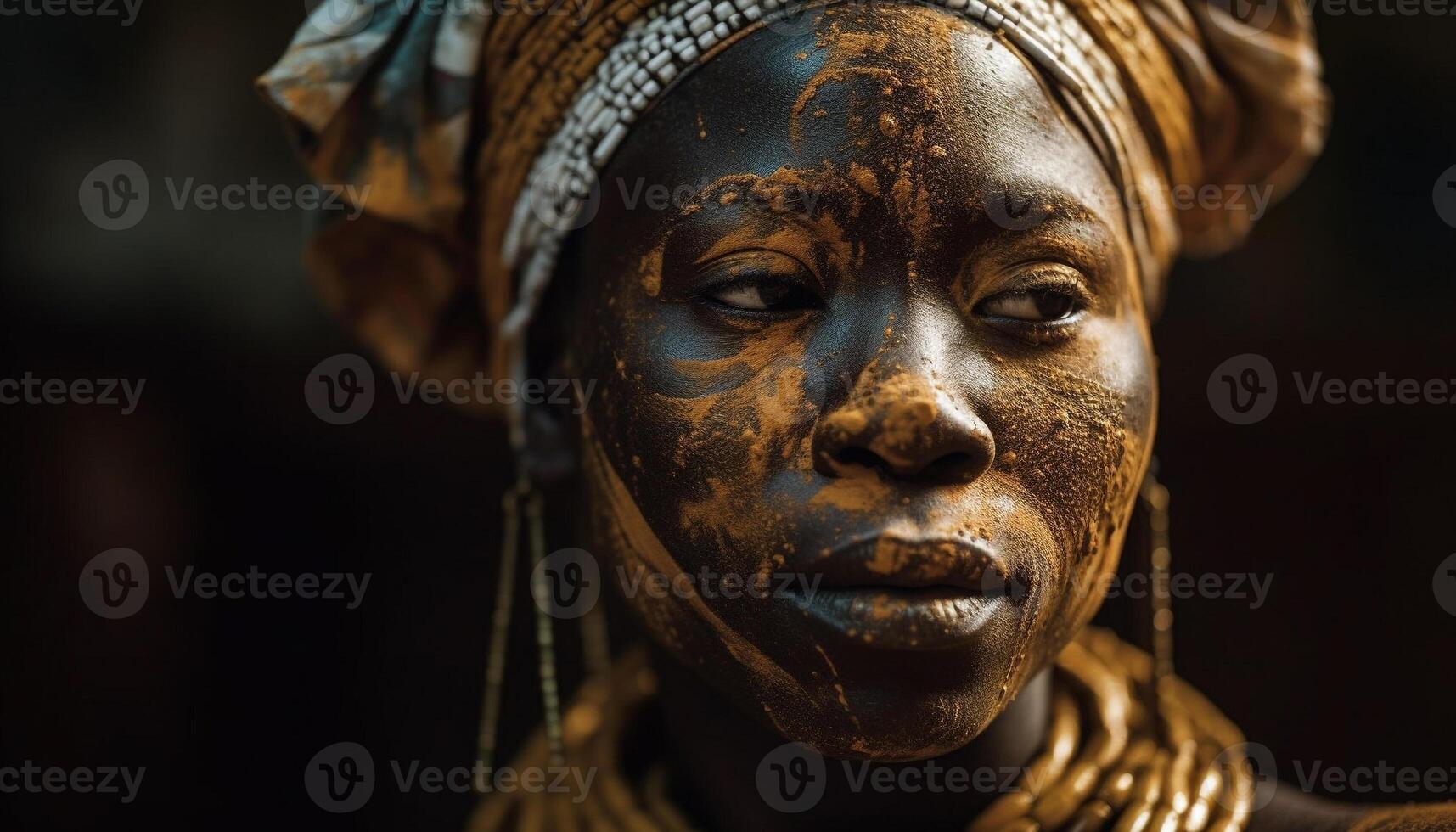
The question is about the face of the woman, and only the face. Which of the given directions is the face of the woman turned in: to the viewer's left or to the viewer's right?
to the viewer's right

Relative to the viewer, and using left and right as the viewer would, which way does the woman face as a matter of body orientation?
facing the viewer
